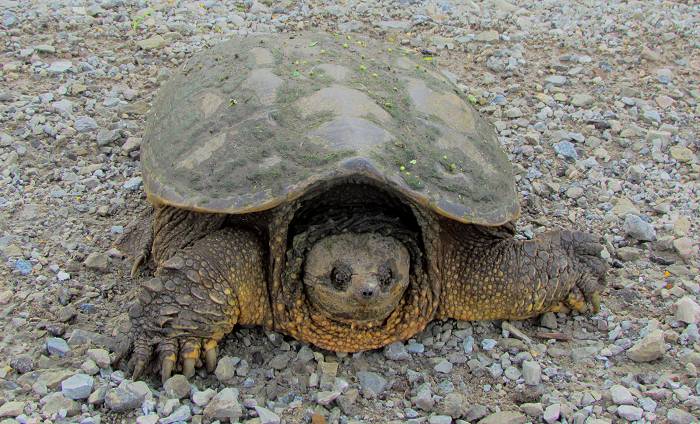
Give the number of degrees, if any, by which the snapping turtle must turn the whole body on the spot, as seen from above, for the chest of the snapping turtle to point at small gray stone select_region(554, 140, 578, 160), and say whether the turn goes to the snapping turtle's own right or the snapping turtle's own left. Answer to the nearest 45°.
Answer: approximately 135° to the snapping turtle's own left

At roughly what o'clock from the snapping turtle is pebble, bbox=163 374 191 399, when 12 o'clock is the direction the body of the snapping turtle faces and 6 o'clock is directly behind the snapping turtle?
The pebble is roughly at 1 o'clock from the snapping turtle.

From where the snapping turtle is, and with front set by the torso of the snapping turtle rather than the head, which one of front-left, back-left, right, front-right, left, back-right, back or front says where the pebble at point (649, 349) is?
left

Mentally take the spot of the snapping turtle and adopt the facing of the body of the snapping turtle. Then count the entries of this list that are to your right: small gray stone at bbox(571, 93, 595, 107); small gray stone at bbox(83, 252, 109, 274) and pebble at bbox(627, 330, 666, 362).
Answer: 1

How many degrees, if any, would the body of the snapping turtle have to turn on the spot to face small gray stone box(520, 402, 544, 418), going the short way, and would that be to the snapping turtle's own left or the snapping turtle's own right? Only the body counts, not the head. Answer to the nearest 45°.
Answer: approximately 45° to the snapping turtle's own left

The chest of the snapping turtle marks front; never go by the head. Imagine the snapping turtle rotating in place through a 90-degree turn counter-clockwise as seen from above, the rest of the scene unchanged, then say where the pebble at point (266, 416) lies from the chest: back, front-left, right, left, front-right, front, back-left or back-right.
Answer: right

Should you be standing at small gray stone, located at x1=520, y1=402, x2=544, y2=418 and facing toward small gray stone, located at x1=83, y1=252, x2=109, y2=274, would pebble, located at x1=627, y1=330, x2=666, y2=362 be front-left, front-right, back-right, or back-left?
back-right

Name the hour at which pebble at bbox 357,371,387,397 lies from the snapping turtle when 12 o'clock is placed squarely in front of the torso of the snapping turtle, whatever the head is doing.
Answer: The pebble is roughly at 11 o'clock from the snapping turtle.

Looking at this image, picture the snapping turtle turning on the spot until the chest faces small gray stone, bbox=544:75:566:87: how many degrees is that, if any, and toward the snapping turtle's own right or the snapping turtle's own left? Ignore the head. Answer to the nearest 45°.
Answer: approximately 135° to the snapping turtle's own left

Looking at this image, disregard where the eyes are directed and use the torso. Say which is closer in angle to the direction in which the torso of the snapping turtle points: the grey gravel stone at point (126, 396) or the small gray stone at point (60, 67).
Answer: the grey gravel stone

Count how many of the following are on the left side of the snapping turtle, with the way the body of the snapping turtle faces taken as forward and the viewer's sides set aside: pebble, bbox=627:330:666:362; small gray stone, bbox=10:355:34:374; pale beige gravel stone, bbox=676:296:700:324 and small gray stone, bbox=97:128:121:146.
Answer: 2

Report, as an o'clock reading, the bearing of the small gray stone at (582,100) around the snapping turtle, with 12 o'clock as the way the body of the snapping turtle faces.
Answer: The small gray stone is roughly at 7 o'clock from the snapping turtle.

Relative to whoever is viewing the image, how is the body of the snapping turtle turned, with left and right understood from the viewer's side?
facing the viewer

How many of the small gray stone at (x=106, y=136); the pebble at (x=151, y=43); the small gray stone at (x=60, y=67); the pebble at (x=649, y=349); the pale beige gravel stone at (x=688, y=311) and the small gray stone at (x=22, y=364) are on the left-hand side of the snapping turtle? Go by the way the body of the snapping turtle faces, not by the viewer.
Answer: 2

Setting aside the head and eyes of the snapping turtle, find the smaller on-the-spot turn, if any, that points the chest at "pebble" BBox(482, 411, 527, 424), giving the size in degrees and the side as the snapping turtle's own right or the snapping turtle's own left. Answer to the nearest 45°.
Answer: approximately 45° to the snapping turtle's own left

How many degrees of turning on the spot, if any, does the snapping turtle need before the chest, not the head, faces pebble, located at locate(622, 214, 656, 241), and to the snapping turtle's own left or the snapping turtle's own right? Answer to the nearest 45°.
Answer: approximately 135° to the snapping turtle's own left
